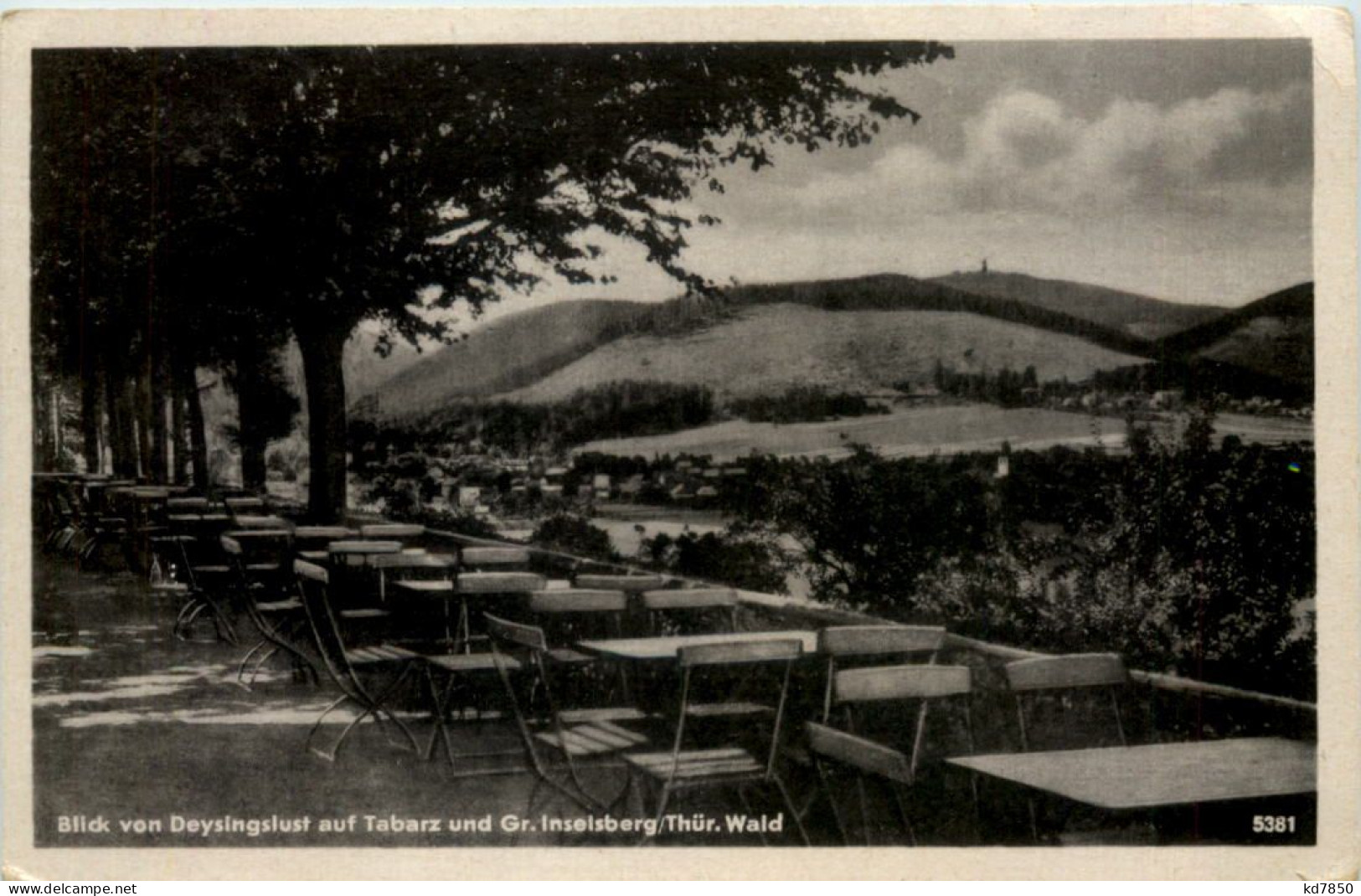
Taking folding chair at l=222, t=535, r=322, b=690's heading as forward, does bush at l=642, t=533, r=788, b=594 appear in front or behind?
in front

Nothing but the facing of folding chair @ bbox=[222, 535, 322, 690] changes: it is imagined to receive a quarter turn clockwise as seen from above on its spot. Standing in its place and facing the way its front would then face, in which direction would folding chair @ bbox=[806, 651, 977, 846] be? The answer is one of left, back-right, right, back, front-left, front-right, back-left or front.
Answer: front-left

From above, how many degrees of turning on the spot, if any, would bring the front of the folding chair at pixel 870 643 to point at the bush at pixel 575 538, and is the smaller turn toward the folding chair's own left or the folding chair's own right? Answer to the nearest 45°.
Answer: approximately 90° to the folding chair's own right

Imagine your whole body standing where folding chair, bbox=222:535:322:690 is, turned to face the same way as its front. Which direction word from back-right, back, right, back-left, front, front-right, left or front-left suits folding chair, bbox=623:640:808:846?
front-right

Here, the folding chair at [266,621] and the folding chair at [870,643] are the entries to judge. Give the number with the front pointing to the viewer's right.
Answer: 1

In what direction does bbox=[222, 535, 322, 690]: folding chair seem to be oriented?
to the viewer's right
